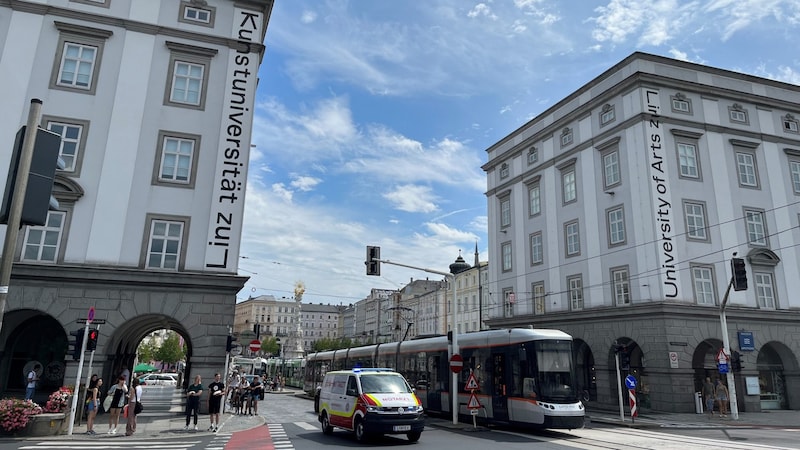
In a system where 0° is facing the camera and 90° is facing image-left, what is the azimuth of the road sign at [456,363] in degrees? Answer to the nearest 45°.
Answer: approximately 0°

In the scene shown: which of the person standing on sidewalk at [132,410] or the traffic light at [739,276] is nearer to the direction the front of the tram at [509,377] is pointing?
the traffic light

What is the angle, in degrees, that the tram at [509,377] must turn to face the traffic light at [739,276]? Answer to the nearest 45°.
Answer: approximately 45° to its left

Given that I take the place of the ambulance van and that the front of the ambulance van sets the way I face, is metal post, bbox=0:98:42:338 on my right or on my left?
on my right

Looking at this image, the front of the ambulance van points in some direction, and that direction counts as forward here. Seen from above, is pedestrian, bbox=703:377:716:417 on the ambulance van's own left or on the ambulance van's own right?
on the ambulance van's own left

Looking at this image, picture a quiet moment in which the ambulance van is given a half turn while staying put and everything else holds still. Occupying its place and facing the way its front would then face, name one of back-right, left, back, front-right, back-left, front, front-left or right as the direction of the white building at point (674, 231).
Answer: right

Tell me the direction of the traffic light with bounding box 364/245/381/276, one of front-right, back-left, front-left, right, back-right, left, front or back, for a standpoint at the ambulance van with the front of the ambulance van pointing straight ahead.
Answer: back-left

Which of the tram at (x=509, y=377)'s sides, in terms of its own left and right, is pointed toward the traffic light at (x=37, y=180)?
right

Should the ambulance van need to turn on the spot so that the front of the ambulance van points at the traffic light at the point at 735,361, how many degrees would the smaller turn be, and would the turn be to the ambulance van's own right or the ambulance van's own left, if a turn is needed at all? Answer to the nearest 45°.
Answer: approximately 90° to the ambulance van's own left
